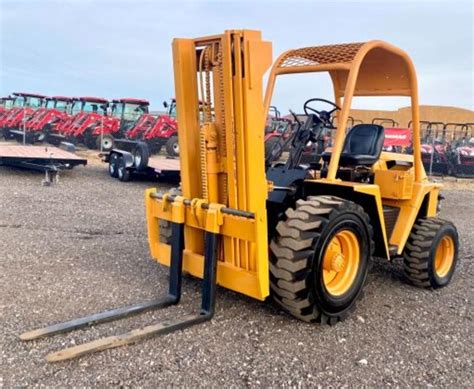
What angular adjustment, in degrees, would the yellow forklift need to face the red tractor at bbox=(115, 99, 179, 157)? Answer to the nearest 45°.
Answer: approximately 135° to its right

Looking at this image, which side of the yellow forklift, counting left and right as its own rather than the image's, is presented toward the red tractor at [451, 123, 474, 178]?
back

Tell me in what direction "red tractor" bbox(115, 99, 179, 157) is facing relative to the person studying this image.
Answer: facing the viewer and to the left of the viewer

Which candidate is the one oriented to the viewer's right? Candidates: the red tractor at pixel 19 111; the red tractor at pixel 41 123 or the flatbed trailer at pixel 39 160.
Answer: the flatbed trailer

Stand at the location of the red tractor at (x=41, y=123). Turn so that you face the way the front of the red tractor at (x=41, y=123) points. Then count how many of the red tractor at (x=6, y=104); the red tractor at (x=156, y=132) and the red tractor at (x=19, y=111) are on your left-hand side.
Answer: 1

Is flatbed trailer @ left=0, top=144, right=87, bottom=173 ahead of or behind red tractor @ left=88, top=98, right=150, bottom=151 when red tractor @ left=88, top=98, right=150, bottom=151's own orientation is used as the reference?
ahead

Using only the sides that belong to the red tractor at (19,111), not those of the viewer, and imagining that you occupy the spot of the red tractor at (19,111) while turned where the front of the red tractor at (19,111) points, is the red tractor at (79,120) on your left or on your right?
on your left

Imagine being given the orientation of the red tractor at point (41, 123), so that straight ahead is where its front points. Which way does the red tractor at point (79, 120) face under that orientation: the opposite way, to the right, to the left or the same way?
the same way

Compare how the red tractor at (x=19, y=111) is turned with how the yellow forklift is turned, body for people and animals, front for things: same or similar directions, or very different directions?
same or similar directions

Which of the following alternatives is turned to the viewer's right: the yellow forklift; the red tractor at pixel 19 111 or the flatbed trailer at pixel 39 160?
the flatbed trailer

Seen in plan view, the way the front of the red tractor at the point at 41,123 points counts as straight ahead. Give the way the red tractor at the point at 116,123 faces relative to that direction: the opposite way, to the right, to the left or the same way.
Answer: the same way

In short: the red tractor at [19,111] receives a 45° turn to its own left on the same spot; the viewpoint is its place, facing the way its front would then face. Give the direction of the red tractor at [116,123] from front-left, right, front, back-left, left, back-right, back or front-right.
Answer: front-left

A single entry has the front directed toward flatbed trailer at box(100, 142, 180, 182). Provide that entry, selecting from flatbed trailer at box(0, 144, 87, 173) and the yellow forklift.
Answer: flatbed trailer at box(0, 144, 87, 173)

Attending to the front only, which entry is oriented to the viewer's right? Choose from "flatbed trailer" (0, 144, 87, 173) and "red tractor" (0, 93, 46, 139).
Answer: the flatbed trailer
